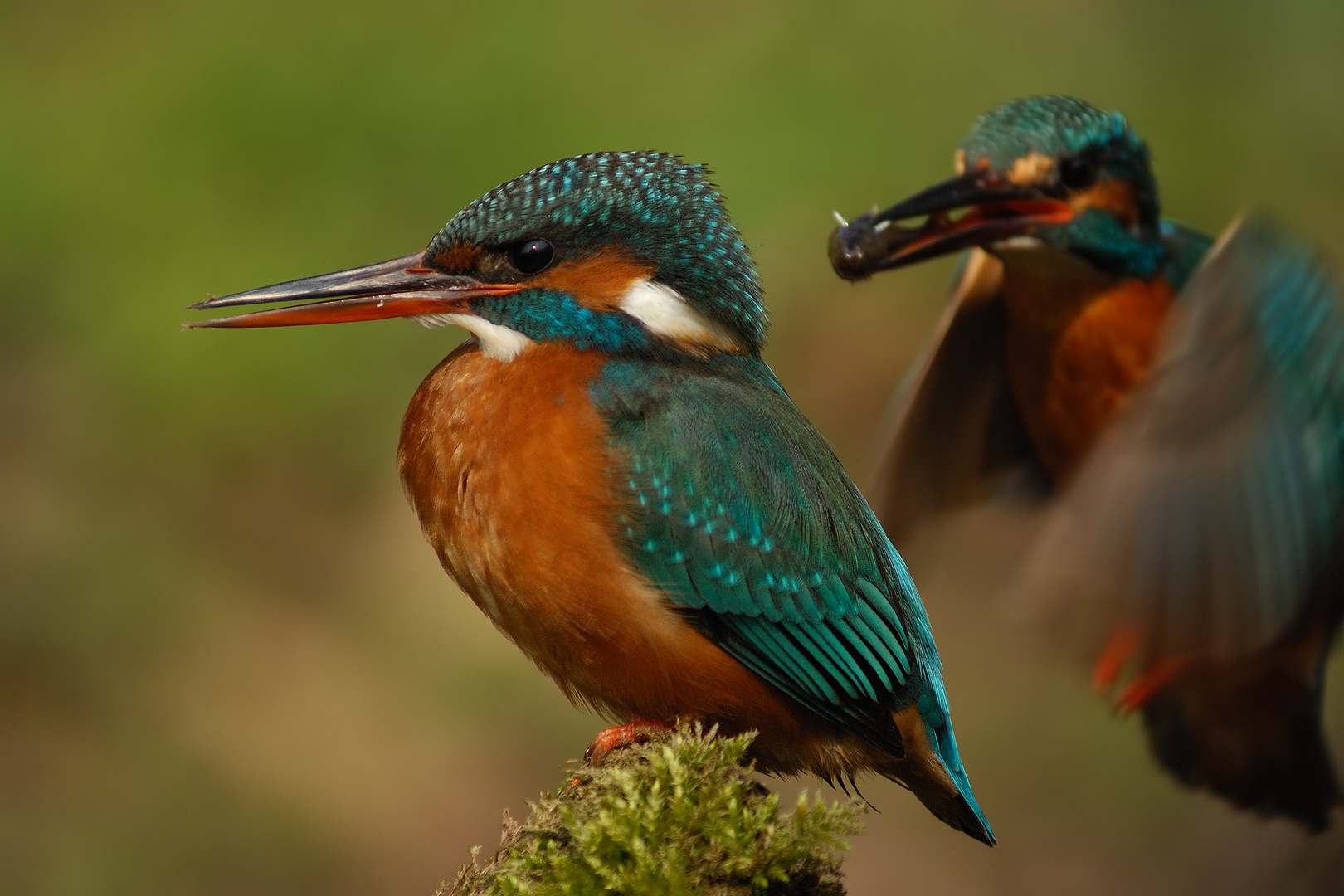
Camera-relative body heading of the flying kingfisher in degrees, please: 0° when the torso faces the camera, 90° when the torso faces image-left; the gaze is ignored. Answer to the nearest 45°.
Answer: approximately 45°

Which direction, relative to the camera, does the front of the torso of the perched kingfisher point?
to the viewer's left

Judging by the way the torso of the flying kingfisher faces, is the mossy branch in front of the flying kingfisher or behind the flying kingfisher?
in front
